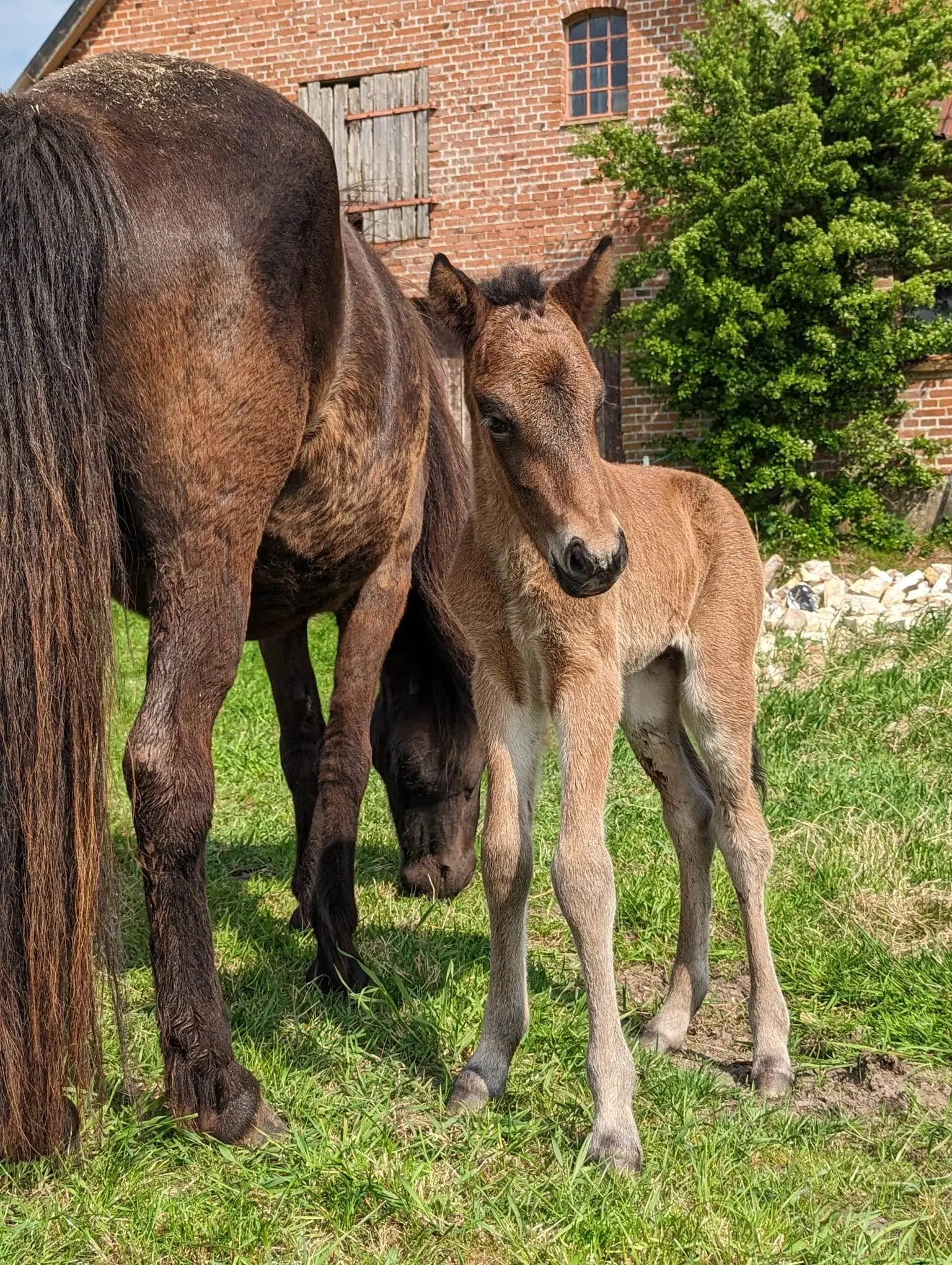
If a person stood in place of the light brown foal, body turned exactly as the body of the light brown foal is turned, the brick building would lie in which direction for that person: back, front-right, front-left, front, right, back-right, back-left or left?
back-right

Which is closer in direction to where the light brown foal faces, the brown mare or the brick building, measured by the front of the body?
the brown mare

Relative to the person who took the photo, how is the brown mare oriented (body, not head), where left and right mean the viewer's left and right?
facing away from the viewer and to the right of the viewer

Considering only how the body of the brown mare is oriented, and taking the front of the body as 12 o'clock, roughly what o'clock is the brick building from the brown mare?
The brick building is roughly at 11 o'clock from the brown mare.

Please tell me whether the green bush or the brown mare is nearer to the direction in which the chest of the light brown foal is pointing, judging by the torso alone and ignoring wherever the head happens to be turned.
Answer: the brown mare

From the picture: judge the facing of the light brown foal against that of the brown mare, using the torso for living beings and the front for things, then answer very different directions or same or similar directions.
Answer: very different directions

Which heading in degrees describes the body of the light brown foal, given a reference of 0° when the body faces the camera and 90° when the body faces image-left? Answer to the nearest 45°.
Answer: approximately 45°
